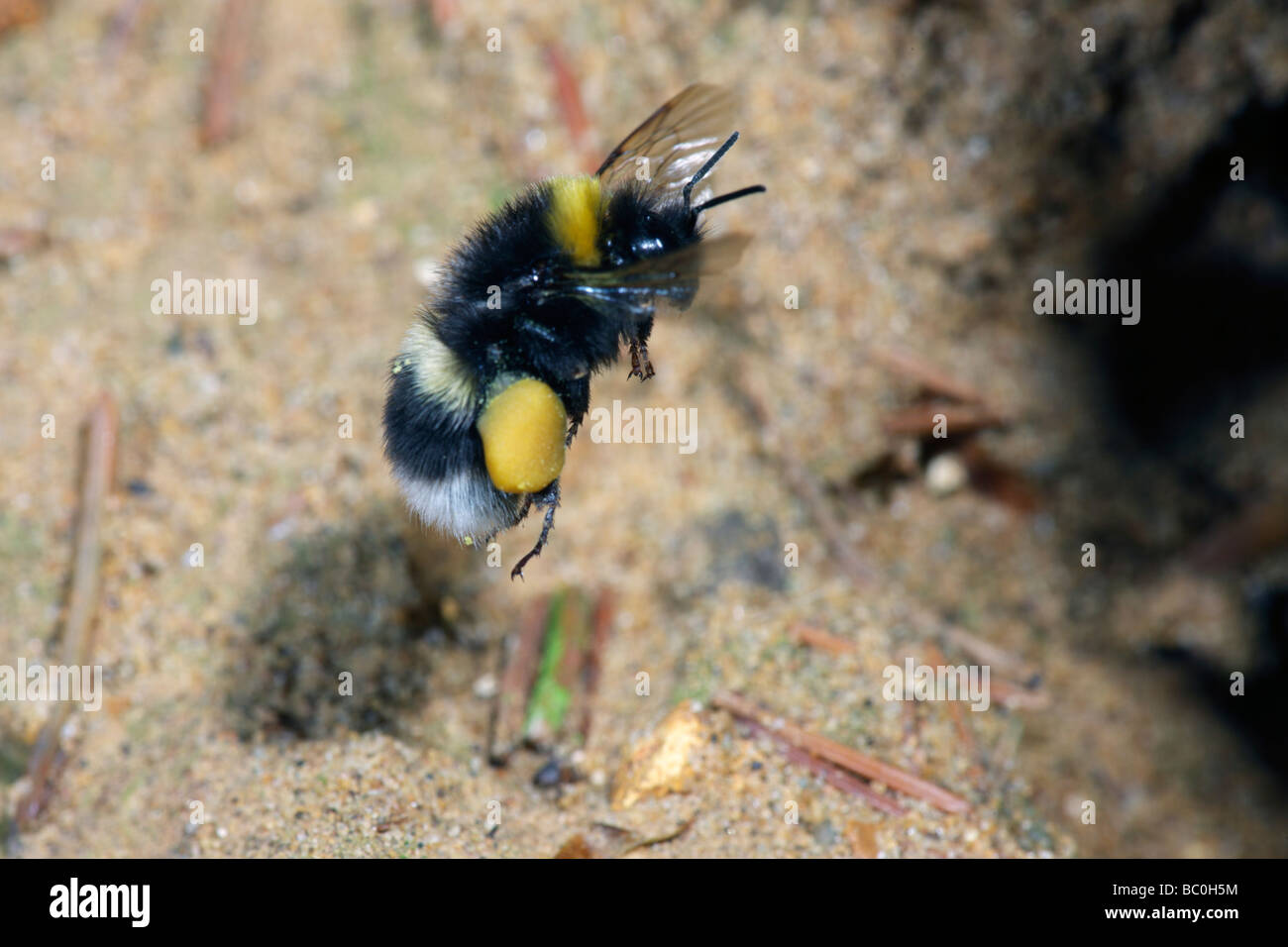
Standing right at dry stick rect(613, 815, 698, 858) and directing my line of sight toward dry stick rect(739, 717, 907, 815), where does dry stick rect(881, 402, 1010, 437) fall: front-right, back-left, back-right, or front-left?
front-left

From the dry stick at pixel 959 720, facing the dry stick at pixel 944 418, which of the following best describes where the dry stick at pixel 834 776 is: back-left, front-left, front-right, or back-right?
back-left

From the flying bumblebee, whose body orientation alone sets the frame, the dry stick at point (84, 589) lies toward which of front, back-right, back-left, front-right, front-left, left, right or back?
back-left

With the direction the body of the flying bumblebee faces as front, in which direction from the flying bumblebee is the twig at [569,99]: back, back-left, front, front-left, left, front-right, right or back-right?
left

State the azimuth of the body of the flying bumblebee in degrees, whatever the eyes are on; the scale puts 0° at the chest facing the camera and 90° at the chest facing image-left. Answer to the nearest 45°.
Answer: approximately 270°
